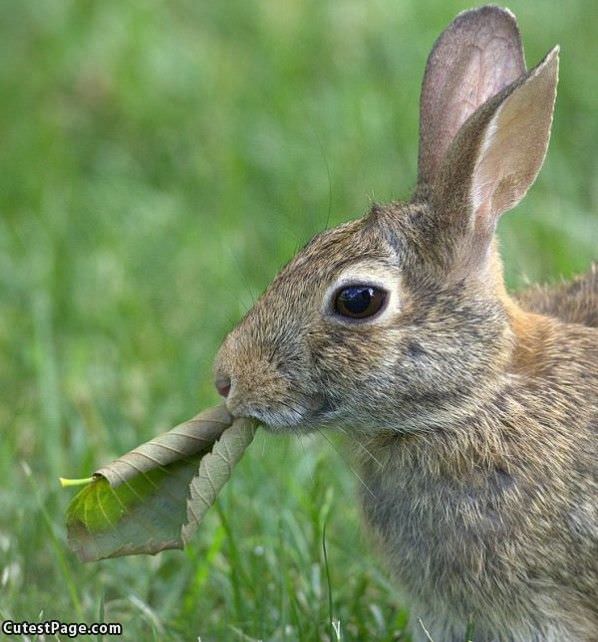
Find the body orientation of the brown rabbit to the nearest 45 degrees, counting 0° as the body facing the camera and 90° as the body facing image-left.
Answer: approximately 90°
